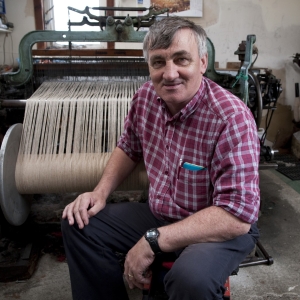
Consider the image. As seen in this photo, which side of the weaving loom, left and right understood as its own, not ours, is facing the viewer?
back

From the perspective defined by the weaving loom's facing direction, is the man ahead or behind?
behind

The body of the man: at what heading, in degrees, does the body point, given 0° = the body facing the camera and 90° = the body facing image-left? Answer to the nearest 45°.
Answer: approximately 45°

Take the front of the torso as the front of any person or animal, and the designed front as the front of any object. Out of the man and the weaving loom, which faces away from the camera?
the weaving loom

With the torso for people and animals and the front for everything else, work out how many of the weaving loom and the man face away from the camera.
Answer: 1
